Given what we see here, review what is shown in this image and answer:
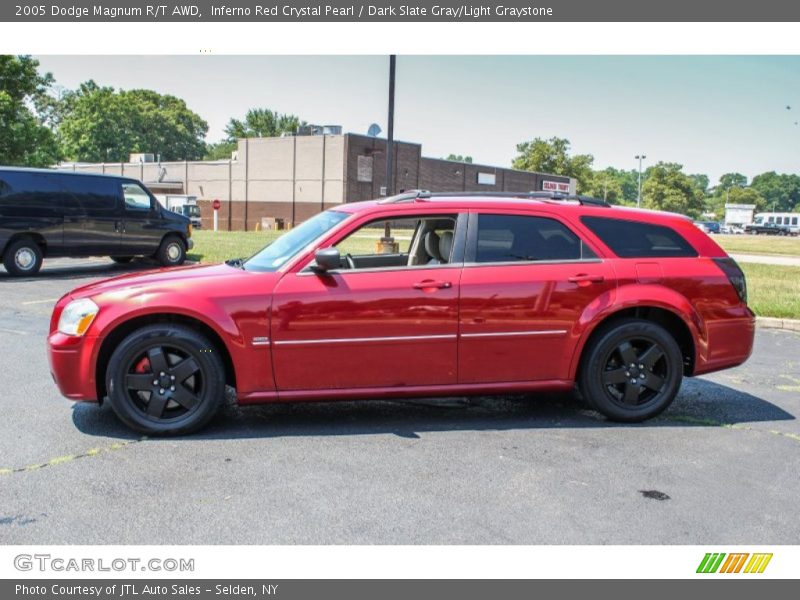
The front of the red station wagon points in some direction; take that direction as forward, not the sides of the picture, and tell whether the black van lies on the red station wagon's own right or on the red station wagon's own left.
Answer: on the red station wagon's own right

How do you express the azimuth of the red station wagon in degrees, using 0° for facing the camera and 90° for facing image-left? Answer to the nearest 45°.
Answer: approximately 90°

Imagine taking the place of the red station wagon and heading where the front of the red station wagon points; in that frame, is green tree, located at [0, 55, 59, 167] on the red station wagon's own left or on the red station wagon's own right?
on the red station wagon's own right
